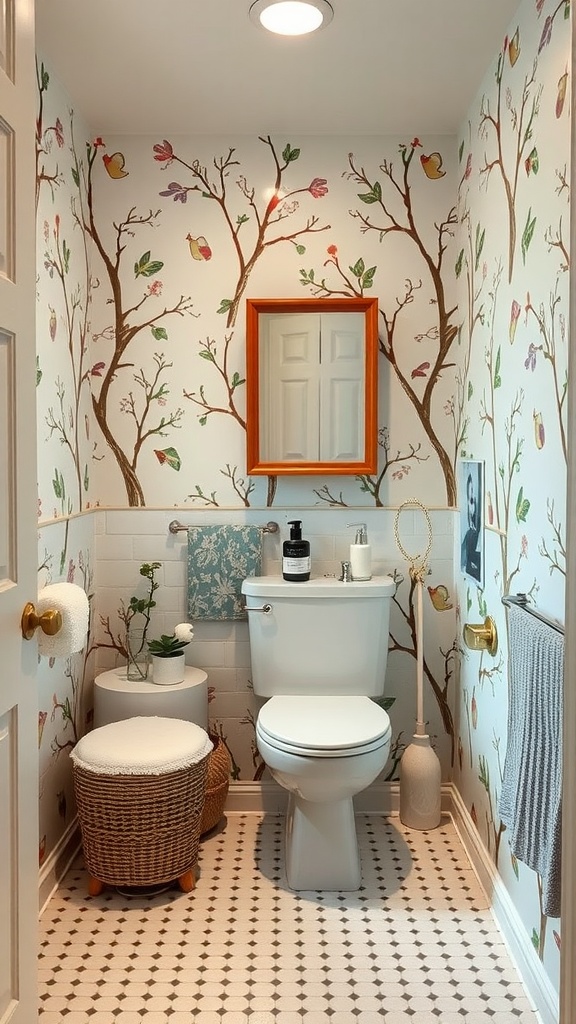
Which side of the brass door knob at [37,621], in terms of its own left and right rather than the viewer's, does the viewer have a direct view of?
right

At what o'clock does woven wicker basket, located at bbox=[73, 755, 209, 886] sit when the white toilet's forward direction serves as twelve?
The woven wicker basket is roughly at 2 o'clock from the white toilet.

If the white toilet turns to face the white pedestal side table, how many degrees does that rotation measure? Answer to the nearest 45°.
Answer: approximately 90° to its right

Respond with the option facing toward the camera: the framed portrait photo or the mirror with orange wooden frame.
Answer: the mirror with orange wooden frame

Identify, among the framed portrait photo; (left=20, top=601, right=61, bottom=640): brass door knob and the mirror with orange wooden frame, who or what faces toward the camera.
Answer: the mirror with orange wooden frame

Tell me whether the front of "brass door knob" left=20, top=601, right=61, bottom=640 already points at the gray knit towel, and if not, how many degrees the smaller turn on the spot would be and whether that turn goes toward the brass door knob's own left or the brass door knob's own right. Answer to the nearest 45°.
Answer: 0° — it already faces it

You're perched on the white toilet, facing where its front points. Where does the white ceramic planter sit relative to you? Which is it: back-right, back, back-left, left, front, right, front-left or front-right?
right

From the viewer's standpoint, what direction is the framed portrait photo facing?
to the viewer's left

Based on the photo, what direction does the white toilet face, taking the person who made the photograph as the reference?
facing the viewer

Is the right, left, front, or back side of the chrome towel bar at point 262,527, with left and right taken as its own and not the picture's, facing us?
front

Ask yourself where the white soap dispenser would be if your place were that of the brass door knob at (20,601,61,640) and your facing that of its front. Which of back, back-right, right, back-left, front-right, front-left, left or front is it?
front-left

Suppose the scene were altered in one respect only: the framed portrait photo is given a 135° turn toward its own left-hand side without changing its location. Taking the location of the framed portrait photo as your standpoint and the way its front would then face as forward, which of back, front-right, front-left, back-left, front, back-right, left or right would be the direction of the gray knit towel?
front-right

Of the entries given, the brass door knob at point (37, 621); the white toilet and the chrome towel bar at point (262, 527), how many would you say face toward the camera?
2
